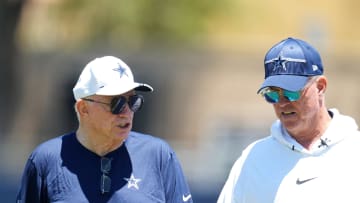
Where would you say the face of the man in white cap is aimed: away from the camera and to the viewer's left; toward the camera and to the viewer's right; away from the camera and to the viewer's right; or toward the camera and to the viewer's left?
toward the camera and to the viewer's right

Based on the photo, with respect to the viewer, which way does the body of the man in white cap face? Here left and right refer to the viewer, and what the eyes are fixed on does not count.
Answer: facing the viewer

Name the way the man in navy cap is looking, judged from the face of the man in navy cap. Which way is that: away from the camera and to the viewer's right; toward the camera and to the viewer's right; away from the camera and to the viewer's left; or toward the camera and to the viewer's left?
toward the camera and to the viewer's left

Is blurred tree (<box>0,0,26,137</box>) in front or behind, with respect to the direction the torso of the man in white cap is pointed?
behind

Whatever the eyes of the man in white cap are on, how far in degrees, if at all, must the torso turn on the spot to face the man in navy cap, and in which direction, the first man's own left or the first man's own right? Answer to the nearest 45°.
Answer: approximately 90° to the first man's own left

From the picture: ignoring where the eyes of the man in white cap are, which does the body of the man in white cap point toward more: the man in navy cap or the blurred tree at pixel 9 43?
the man in navy cap
